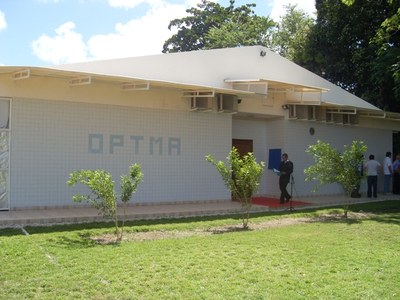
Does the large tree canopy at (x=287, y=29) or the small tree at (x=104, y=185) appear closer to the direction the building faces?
the small tree

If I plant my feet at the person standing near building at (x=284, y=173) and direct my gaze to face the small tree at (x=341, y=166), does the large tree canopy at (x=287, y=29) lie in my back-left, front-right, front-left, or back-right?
back-left

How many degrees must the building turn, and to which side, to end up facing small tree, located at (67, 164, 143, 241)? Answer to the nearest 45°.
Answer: approximately 45° to its right
